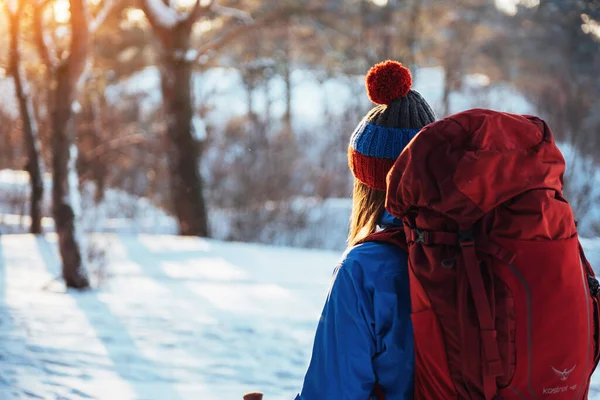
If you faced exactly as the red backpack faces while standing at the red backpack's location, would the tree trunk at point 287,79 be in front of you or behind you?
behind

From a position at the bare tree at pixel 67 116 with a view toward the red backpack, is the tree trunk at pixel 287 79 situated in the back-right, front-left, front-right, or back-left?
back-left

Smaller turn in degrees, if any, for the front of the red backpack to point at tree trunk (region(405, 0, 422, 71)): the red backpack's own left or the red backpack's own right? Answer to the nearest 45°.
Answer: approximately 135° to the red backpack's own left

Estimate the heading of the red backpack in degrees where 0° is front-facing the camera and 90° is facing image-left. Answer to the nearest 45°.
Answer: approximately 315°

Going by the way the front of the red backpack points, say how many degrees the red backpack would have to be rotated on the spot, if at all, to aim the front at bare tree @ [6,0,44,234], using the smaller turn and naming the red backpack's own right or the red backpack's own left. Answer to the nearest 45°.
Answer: approximately 180°

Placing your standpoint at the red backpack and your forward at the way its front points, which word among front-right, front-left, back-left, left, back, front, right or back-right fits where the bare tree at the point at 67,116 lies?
back
